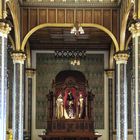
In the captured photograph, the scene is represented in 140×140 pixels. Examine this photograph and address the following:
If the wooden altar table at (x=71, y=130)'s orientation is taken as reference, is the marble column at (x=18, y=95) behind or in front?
in front

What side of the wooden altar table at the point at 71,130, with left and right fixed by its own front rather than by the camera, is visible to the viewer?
front

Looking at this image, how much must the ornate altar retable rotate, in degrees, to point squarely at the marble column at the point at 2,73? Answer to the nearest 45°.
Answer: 0° — it already faces it

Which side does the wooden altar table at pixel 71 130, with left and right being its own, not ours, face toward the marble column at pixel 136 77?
front

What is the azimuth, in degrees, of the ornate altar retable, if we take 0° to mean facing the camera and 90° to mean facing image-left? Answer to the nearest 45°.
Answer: approximately 0°

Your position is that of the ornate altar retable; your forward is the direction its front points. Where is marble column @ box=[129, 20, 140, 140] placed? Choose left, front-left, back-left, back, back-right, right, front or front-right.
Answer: front
